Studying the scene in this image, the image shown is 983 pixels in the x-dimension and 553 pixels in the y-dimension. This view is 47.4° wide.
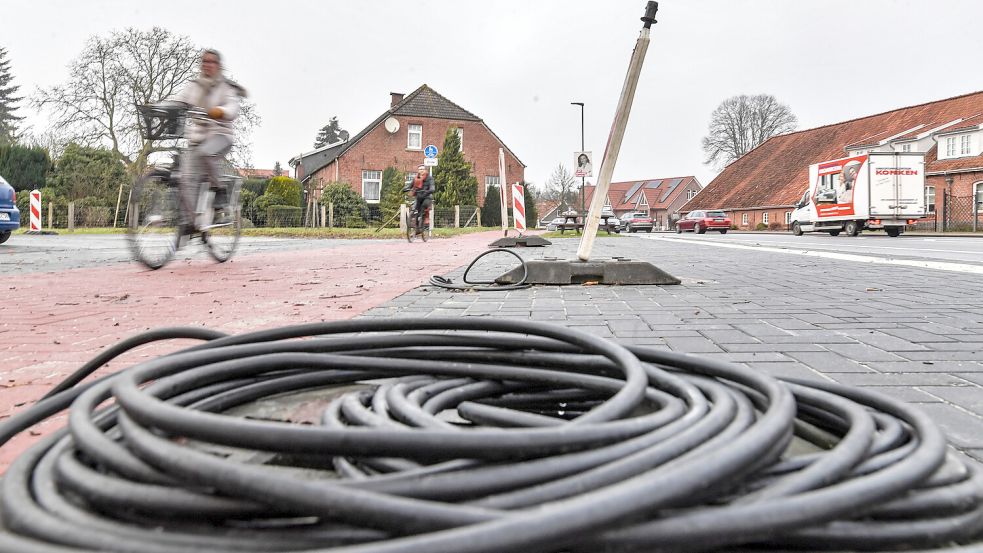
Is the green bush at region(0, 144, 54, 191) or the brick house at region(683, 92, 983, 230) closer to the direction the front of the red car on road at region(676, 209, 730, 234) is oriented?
the green bush

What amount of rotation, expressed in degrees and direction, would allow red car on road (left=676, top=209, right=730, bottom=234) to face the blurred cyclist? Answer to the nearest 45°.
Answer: approximately 135° to its left

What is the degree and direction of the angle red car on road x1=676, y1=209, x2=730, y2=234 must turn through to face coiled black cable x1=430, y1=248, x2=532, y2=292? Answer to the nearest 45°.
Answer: approximately 135° to its left

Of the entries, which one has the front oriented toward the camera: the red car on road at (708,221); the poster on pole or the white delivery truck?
the poster on pole

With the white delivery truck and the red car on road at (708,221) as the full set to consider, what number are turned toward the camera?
0

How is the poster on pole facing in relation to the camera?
toward the camera

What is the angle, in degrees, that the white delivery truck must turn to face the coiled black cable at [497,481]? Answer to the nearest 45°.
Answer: approximately 135° to its left

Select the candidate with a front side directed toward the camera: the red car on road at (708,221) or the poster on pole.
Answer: the poster on pole

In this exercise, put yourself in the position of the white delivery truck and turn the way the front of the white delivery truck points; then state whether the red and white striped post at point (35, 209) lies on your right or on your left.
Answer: on your left

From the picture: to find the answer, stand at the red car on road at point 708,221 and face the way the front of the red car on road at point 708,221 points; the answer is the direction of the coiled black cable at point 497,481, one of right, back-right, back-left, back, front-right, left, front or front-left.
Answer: back-left

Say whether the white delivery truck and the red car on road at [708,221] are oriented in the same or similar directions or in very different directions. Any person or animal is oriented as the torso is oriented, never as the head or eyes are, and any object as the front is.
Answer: same or similar directions

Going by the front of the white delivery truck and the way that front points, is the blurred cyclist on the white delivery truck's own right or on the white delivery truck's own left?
on the white delivery truck's own left
